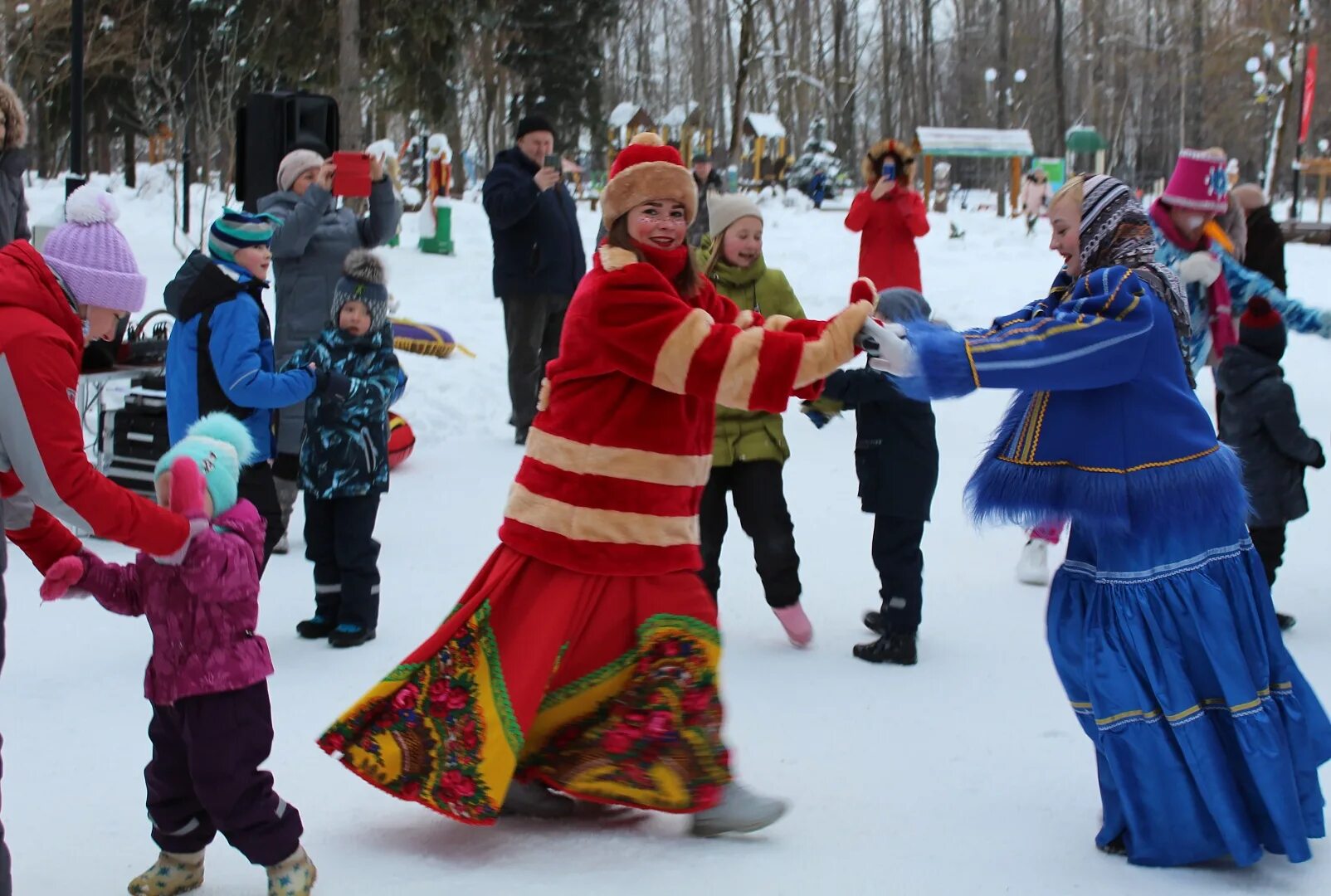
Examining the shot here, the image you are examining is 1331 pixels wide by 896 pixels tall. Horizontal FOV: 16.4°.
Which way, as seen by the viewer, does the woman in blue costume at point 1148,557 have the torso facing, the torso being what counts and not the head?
to the viewer's left

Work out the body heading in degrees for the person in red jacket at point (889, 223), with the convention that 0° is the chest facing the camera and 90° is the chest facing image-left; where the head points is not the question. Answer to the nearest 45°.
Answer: approximately 0°

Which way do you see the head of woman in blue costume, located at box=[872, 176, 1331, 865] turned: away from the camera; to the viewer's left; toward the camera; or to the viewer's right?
to the viewer's left

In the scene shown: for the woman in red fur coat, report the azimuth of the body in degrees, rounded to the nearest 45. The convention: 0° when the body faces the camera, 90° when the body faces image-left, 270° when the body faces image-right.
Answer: approximately 270°

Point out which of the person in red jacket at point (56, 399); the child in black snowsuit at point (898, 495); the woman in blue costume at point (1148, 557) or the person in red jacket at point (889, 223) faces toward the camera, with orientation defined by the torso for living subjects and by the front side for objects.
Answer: the person in red jacket at point (889, 223)

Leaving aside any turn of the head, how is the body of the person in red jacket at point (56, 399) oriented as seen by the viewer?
to the viewer's right

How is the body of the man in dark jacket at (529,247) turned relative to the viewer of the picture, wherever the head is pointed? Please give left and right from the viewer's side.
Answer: facing the viewer and to the right of the viewer

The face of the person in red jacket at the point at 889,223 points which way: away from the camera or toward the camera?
toward the camera

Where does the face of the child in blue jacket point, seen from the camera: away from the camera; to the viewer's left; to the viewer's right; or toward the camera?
to the viewer's right
